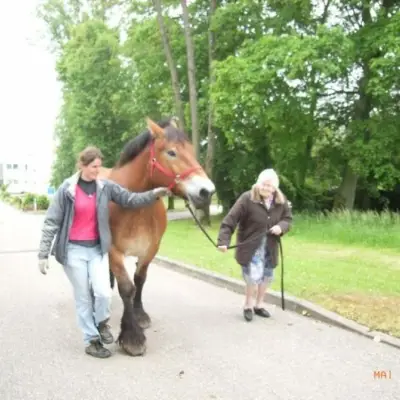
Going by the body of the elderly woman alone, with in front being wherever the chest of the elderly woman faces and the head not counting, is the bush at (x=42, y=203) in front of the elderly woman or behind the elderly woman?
behind

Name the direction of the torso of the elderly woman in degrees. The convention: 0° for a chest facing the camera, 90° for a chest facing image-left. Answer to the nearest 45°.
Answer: approximately 0°

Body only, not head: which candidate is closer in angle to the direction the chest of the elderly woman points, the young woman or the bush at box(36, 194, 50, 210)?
the young woman

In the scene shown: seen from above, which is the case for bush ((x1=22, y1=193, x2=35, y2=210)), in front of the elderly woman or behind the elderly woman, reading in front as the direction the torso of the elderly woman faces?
behind

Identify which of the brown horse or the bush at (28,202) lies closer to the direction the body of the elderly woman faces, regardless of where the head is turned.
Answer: the brown horse

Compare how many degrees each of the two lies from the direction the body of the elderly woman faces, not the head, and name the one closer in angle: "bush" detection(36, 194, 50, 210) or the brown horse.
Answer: the brown horse
